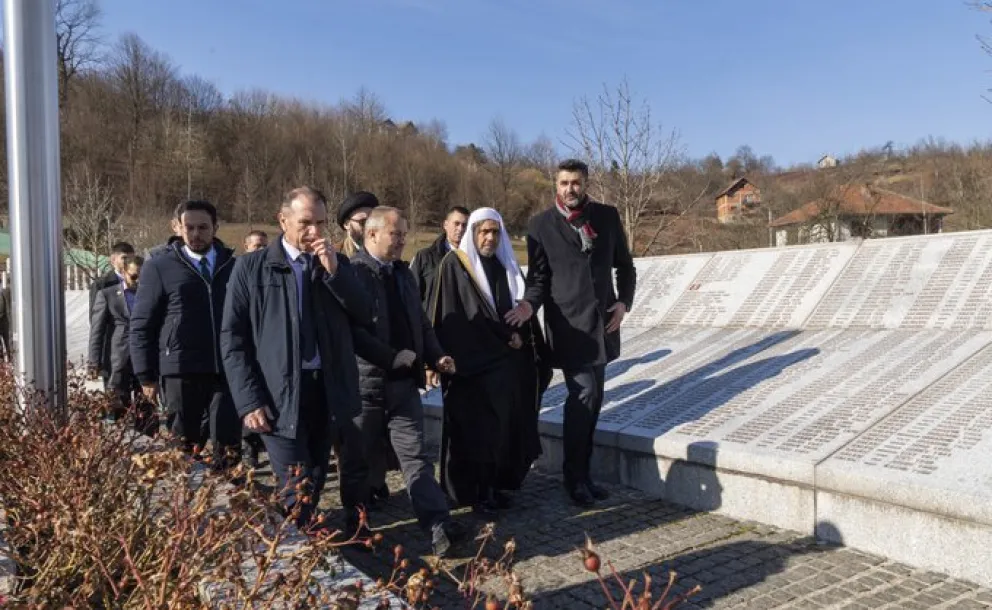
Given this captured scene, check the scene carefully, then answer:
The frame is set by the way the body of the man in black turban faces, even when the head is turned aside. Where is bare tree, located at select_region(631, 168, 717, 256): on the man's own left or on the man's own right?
on the man's own left

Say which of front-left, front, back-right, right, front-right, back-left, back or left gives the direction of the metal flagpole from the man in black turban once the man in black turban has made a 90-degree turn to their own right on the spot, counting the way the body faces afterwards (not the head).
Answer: front

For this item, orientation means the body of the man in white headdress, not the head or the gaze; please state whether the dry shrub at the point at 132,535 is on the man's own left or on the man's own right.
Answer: on the man's own right

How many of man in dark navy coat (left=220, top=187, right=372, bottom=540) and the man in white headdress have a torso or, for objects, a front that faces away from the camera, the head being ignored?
0

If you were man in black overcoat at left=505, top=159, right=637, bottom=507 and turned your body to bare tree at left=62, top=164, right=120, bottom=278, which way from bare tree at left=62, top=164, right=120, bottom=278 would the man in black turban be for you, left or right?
left

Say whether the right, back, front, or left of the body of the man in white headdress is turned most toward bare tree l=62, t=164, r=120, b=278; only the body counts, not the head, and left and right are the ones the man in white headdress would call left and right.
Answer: back

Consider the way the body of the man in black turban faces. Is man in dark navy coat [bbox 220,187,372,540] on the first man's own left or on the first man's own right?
on the first man's own right

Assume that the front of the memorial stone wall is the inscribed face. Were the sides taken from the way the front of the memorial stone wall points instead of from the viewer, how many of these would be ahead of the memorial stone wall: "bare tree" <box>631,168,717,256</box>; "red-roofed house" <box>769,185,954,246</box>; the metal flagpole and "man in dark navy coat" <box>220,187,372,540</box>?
2

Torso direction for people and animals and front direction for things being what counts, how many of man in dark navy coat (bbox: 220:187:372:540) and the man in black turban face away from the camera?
0

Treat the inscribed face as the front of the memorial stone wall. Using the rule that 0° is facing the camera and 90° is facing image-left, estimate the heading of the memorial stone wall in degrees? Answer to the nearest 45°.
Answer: approximately 45°
